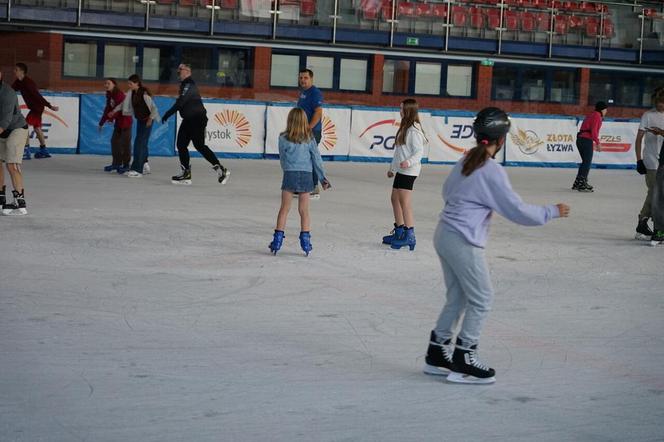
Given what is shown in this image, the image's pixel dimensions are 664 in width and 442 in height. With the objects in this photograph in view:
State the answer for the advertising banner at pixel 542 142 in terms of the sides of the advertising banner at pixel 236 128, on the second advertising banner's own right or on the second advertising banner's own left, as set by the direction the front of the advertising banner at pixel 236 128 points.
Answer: on the second advertising banner's own left

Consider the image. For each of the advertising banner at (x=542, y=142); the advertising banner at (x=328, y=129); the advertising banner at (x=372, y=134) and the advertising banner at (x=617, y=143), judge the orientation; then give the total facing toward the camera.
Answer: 4

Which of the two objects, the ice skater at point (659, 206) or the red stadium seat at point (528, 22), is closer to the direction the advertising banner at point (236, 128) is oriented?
the ice skater

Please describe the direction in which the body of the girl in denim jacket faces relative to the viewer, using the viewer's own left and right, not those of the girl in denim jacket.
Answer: facing away from the viewer

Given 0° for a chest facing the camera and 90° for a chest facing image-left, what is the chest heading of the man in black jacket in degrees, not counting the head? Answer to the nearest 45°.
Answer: approximately 90°

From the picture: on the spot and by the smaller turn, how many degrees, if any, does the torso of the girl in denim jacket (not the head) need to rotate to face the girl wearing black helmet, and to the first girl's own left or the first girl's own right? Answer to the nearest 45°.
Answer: approximately 180°

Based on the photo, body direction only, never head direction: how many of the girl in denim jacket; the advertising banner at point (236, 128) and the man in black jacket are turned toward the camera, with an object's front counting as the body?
1

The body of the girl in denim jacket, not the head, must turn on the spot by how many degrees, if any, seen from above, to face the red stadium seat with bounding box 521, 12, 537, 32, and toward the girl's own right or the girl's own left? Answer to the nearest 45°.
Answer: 0° — they already face it

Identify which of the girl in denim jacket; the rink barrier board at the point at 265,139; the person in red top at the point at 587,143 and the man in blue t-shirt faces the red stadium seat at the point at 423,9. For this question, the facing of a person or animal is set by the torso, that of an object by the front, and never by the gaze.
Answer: the girl in denim jacket

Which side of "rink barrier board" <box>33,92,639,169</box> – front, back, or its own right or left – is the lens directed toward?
front

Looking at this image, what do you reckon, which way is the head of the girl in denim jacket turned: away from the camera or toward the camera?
away from the camera

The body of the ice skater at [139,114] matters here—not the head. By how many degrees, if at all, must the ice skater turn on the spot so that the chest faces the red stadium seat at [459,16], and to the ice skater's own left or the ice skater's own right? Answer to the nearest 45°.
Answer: approximately 180°

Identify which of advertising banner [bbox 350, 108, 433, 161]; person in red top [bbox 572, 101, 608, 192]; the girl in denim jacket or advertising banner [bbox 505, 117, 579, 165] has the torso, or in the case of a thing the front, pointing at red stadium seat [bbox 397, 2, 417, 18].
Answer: the girl in denim jacket

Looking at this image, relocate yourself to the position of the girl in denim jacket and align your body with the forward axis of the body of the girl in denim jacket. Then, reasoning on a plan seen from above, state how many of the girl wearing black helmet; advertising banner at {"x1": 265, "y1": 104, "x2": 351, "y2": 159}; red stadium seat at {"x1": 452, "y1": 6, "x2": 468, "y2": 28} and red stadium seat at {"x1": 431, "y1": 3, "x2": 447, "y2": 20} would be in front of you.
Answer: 3

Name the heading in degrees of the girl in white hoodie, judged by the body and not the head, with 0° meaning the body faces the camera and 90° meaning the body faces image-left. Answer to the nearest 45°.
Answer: approximately 90°

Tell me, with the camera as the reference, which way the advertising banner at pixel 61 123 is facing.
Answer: facing the viewer
